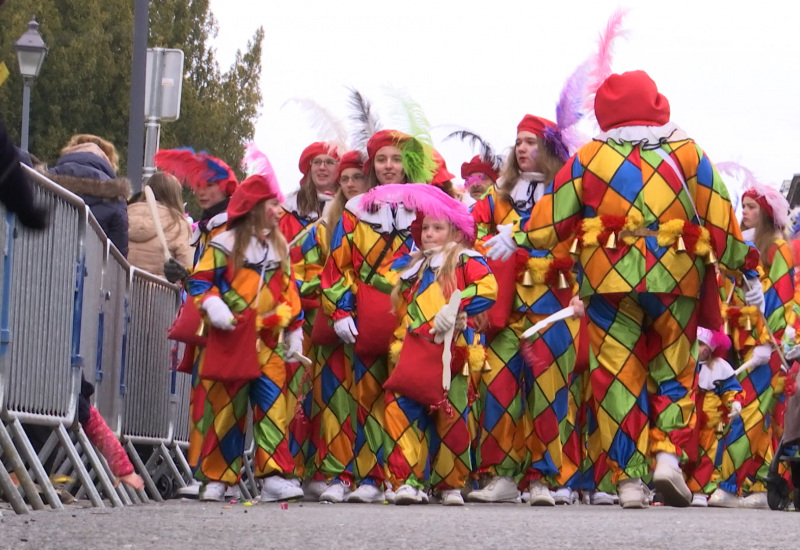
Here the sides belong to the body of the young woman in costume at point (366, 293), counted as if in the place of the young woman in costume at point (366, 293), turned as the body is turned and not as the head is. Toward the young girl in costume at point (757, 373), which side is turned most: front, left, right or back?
left

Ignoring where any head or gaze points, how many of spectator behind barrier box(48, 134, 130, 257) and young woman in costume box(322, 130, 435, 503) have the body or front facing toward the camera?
1

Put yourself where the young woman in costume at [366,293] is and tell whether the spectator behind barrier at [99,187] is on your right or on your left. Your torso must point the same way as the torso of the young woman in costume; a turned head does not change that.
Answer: on your right

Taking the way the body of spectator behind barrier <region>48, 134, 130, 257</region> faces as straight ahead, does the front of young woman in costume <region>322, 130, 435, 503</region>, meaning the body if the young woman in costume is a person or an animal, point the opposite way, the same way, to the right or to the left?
the opposite way

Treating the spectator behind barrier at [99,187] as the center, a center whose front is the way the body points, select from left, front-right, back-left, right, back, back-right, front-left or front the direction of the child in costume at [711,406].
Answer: right

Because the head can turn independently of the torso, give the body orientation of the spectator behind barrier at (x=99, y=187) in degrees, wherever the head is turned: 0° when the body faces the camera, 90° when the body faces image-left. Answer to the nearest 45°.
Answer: approximately 180°

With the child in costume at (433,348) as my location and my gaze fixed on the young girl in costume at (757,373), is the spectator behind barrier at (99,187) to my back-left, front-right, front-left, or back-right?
back-left

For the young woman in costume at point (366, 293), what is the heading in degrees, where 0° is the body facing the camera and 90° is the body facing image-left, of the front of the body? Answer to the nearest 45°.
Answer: approximately 0°

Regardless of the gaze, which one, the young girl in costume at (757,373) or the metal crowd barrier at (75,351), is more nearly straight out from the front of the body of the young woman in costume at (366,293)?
the metal crowd barrier

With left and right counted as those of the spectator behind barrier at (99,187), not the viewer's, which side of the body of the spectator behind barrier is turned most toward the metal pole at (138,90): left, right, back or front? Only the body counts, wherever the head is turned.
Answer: front

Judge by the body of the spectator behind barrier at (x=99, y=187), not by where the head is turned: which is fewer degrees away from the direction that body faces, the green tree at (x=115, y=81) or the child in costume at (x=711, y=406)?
the green tree

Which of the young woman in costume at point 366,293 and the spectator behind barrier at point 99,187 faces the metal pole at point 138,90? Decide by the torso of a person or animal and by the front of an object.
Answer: the spectator behind barrier

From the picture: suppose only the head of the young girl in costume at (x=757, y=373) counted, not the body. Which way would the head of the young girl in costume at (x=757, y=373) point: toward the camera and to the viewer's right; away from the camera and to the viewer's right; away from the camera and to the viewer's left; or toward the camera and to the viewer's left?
toward the camera and to the viewer's left
